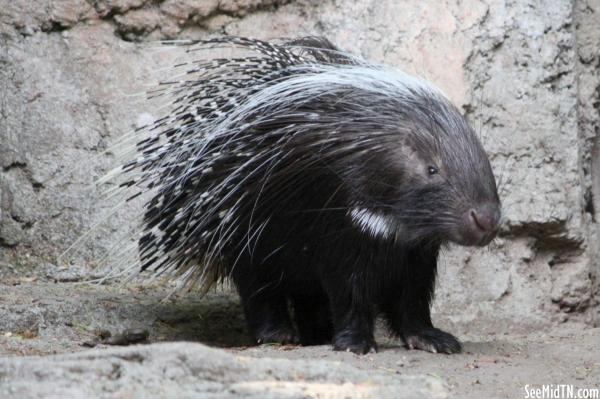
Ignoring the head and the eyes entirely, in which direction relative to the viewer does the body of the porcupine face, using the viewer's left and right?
facing the viewer and to the right of the viewer
